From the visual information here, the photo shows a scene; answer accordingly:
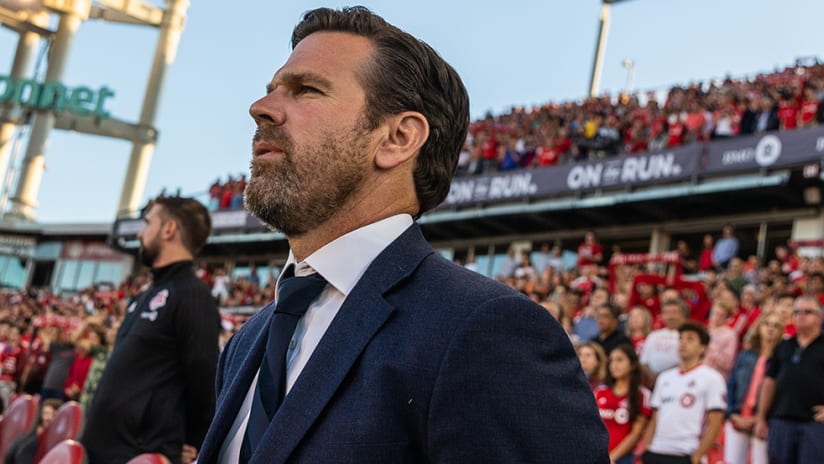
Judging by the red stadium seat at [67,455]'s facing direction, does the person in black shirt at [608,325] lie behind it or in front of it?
behind

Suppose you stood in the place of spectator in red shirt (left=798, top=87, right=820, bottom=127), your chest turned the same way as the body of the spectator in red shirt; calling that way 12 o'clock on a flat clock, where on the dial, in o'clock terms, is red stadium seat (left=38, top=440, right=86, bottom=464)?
The red stadium seat is roughly at 11 o'clock from the spectator in red shirt.

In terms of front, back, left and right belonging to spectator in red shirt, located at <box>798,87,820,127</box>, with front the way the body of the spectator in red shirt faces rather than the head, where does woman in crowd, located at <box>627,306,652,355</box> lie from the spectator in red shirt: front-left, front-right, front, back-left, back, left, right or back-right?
front-left

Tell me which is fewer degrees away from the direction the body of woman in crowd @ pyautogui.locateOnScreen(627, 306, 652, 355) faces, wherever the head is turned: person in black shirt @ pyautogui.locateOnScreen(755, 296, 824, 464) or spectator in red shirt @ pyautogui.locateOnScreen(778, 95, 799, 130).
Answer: the person in black shirt

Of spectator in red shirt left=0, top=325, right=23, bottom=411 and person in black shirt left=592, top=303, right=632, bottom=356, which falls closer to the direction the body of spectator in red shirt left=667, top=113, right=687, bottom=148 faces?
the spectator in red shirt

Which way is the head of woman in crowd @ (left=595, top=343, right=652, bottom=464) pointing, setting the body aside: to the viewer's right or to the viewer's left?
to the viewer's left

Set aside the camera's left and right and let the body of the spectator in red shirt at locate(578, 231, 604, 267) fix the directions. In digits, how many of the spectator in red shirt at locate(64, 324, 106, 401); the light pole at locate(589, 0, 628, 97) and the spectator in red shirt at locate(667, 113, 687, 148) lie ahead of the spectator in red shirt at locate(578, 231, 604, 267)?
1

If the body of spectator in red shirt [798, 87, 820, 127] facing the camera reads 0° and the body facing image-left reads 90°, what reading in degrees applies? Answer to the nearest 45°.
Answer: approximately 45°

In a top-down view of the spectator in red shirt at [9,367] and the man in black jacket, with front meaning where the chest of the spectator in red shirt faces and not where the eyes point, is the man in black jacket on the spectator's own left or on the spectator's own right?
on the spectator's own left
